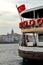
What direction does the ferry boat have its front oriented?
to the viewer's right
